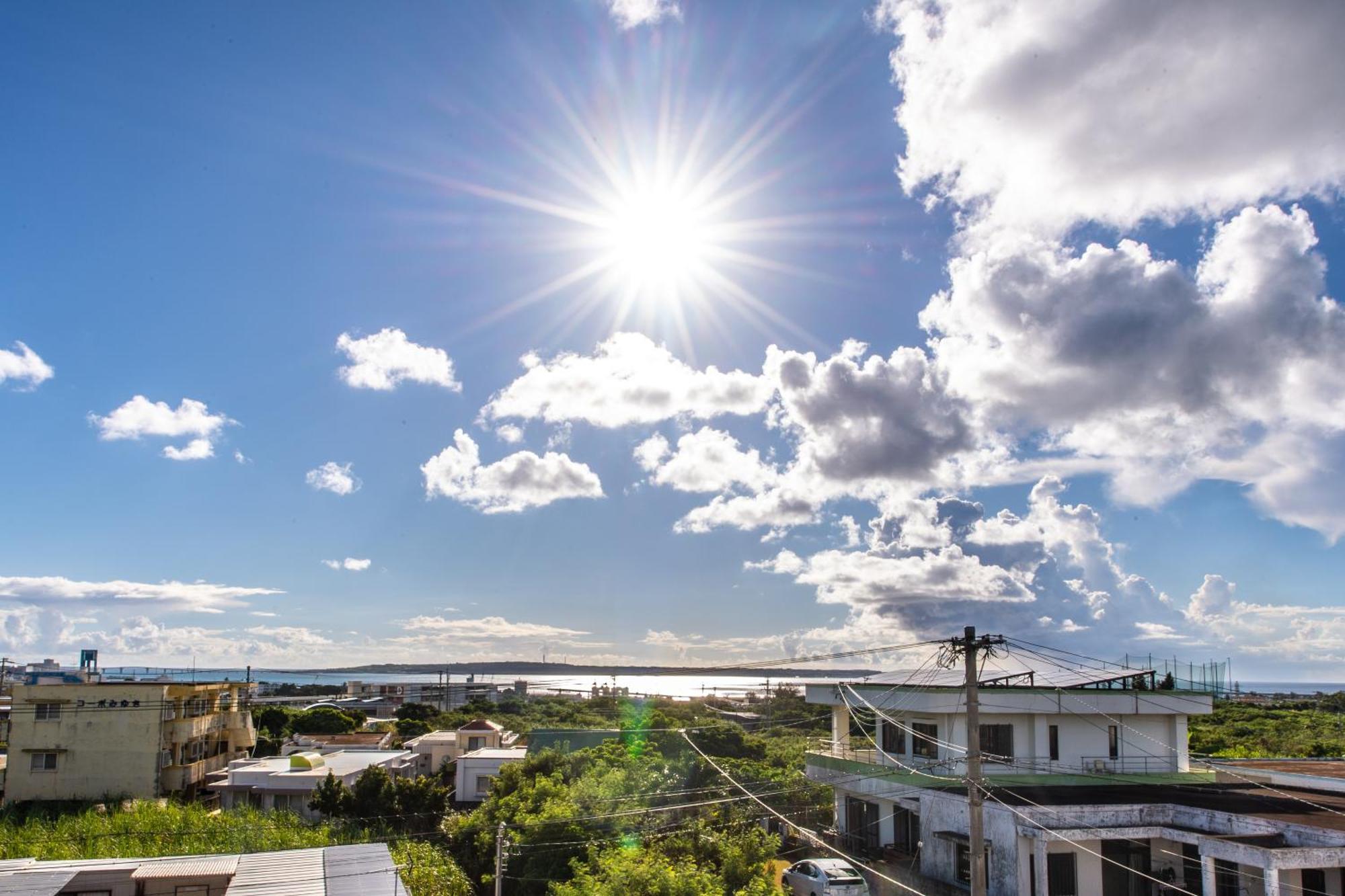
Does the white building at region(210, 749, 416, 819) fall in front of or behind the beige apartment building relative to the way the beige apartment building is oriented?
in front

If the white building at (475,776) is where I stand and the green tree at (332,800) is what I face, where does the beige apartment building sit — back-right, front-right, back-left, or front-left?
front-right

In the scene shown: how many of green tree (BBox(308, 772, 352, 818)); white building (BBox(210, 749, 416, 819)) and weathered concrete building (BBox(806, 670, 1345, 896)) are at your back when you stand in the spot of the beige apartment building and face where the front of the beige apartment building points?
0
